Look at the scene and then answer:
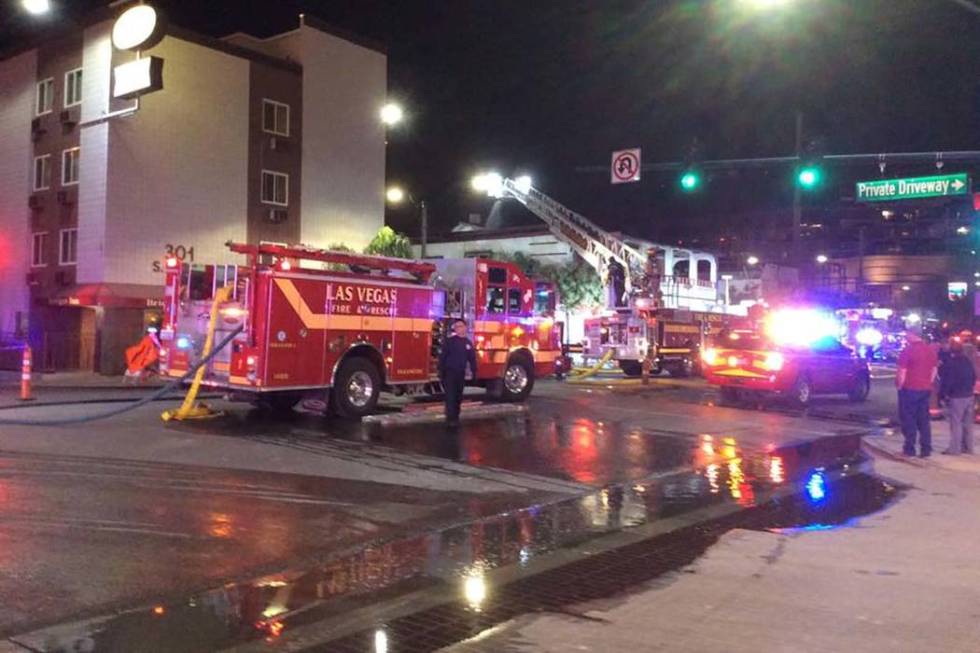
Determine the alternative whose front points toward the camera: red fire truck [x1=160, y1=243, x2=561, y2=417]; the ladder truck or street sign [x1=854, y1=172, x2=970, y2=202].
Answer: the street sign

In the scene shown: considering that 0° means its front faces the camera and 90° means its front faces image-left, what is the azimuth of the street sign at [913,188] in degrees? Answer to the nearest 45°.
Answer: approximately 0°

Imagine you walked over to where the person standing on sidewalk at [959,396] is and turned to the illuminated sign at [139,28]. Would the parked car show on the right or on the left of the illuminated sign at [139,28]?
right

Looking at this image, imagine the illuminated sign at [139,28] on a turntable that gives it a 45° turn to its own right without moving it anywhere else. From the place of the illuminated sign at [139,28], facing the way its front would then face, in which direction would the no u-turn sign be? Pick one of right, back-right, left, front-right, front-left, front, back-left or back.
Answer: back-left

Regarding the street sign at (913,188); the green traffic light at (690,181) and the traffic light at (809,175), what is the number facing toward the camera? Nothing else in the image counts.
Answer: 3

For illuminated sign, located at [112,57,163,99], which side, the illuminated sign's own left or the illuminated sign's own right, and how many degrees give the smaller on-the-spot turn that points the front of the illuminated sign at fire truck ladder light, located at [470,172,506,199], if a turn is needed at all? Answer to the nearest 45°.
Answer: approximately 180°

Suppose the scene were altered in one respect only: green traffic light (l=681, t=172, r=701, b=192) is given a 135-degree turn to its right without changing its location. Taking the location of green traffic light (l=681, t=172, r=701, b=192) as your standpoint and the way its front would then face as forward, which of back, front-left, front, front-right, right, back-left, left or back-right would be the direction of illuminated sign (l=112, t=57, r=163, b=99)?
front-left

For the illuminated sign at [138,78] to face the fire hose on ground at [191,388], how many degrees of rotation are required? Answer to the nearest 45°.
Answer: approximately 45° to its left

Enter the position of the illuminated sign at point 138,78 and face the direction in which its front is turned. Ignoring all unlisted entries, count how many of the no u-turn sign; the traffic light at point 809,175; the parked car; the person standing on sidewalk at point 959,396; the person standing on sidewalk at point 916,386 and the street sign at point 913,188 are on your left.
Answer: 6

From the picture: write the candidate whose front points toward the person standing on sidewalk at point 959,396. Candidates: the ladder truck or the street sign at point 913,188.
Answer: the street sign

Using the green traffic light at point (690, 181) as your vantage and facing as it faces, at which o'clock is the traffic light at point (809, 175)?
The traffic light is roughly at 9 o'clock from the green traffic light.
